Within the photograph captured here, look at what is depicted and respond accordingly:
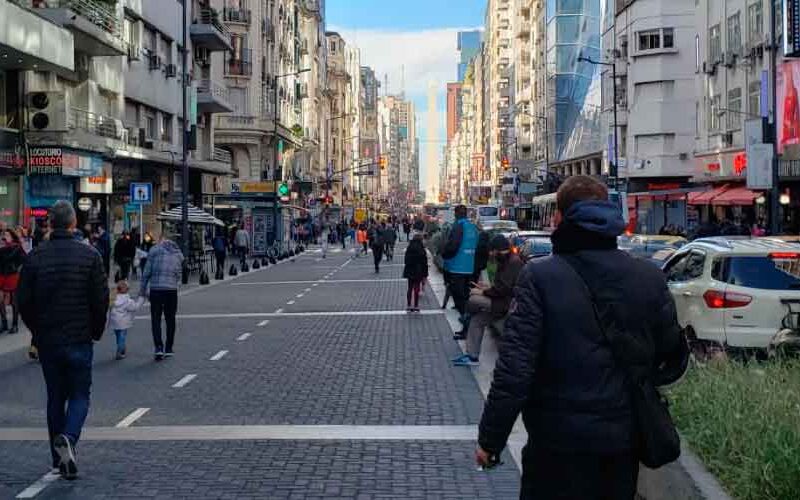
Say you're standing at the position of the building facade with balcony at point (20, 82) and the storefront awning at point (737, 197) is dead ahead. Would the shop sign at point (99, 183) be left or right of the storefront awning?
left

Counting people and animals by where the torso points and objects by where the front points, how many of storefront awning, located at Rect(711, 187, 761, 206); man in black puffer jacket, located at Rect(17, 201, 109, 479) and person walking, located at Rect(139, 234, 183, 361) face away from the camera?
2

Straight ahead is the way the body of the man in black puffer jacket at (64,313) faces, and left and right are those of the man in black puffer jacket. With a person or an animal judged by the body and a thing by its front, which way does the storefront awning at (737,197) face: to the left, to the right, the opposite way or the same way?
to the left

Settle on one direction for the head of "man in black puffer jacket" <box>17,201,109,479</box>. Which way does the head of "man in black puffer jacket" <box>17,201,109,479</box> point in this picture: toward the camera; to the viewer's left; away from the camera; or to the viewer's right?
away from the camera

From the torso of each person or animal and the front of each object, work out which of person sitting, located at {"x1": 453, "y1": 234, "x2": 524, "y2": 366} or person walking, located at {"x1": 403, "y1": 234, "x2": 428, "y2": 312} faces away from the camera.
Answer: person walking, located at {"x1": 403, "y1": 234, "x2": 428, "y2": 312}

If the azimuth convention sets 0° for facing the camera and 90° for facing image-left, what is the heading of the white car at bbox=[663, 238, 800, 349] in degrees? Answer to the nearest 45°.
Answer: approximately 135°

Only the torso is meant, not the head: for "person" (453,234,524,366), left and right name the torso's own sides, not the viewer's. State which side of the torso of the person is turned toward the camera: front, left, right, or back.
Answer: left

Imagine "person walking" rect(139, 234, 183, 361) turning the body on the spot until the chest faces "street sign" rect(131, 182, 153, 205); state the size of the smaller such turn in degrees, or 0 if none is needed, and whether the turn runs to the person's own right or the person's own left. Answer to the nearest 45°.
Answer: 0° — they already face it

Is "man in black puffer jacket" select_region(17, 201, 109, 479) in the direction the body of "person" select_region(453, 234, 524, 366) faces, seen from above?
no

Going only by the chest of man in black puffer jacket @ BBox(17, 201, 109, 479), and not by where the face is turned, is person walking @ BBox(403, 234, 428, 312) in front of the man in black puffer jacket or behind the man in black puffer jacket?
in front

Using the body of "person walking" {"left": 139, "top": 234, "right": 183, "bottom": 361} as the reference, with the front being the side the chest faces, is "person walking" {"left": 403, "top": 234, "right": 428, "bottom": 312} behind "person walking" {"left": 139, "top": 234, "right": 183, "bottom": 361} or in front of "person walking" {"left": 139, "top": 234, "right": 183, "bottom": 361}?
in front

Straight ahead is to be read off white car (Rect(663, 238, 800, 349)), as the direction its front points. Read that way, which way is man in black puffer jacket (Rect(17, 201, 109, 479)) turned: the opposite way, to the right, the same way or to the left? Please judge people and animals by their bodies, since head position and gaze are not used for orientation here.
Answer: the same way

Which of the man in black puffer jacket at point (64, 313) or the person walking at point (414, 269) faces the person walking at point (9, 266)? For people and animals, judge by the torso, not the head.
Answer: the man in black puffer jacket

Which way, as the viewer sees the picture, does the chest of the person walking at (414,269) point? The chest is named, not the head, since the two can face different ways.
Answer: away from the camera

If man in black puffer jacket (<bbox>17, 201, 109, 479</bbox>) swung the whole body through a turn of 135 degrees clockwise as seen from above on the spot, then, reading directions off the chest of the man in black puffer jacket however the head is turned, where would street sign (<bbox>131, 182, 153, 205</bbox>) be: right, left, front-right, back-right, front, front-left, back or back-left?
back-left

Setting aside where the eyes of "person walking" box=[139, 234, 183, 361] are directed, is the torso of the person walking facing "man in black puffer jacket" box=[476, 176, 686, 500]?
no

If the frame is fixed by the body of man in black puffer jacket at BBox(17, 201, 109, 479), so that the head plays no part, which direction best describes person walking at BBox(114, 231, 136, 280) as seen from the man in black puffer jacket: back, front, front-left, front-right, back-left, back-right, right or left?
front

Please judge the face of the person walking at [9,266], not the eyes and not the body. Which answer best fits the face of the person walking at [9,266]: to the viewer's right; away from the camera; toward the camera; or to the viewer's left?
toward the camera

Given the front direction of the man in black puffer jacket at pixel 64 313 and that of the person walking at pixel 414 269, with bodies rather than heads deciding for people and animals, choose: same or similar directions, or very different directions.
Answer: same or similar directions

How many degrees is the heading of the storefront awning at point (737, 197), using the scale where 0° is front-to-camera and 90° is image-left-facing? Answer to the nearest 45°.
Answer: approximately 45°

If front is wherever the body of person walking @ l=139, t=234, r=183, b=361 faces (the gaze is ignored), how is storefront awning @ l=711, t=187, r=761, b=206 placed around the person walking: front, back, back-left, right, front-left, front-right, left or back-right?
front-right
